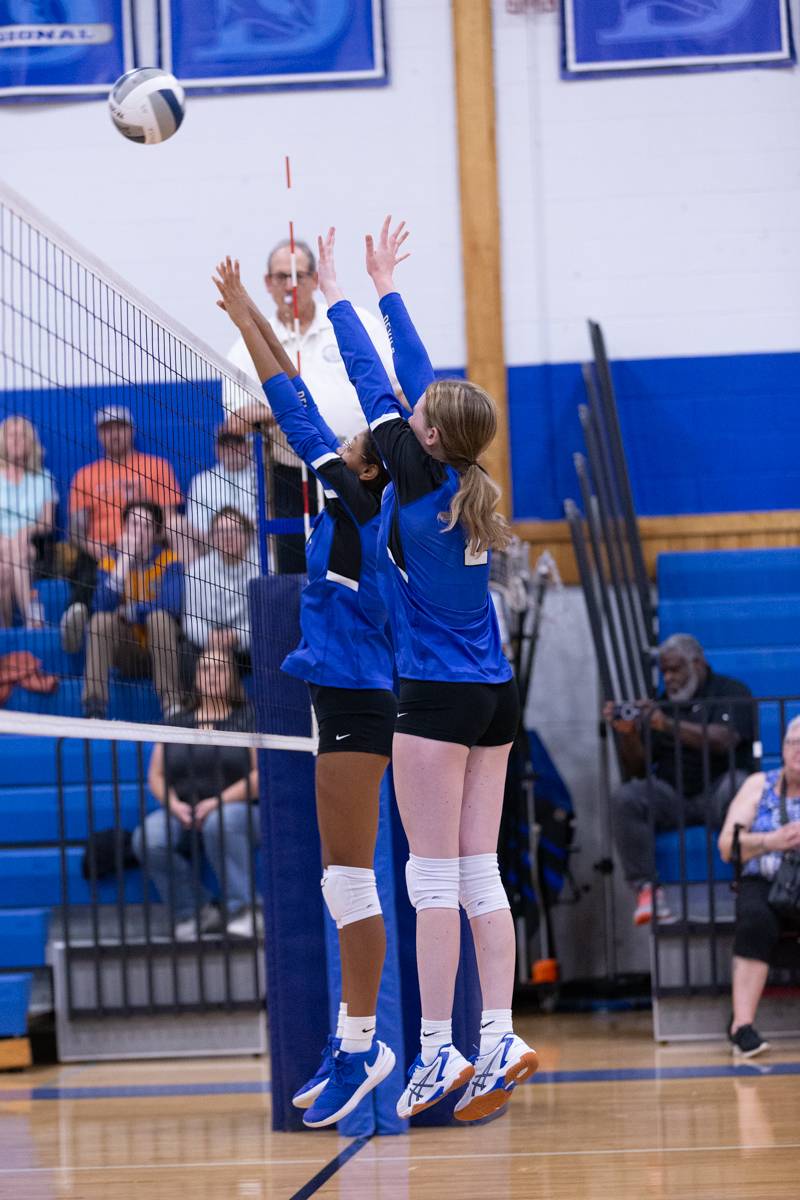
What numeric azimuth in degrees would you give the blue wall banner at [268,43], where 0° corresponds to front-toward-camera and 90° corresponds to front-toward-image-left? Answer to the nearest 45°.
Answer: approximately 0°

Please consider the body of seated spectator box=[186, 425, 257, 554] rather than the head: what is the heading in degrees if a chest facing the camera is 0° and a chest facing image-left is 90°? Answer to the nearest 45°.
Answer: approximately 0°

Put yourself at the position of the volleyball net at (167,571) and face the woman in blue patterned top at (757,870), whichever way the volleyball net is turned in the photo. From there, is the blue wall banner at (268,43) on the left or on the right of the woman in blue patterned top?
left

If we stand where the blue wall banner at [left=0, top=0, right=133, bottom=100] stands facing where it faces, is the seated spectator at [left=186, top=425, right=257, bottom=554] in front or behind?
in front

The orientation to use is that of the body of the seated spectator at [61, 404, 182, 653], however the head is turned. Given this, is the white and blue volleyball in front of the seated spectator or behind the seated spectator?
in front

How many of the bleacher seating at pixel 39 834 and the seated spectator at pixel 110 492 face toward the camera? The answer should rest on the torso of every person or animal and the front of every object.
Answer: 2

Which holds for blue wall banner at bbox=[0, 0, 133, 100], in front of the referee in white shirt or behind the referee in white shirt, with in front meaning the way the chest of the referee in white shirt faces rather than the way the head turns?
behind

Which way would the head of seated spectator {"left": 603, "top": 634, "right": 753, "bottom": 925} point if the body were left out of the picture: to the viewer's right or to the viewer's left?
to the viewer's left
